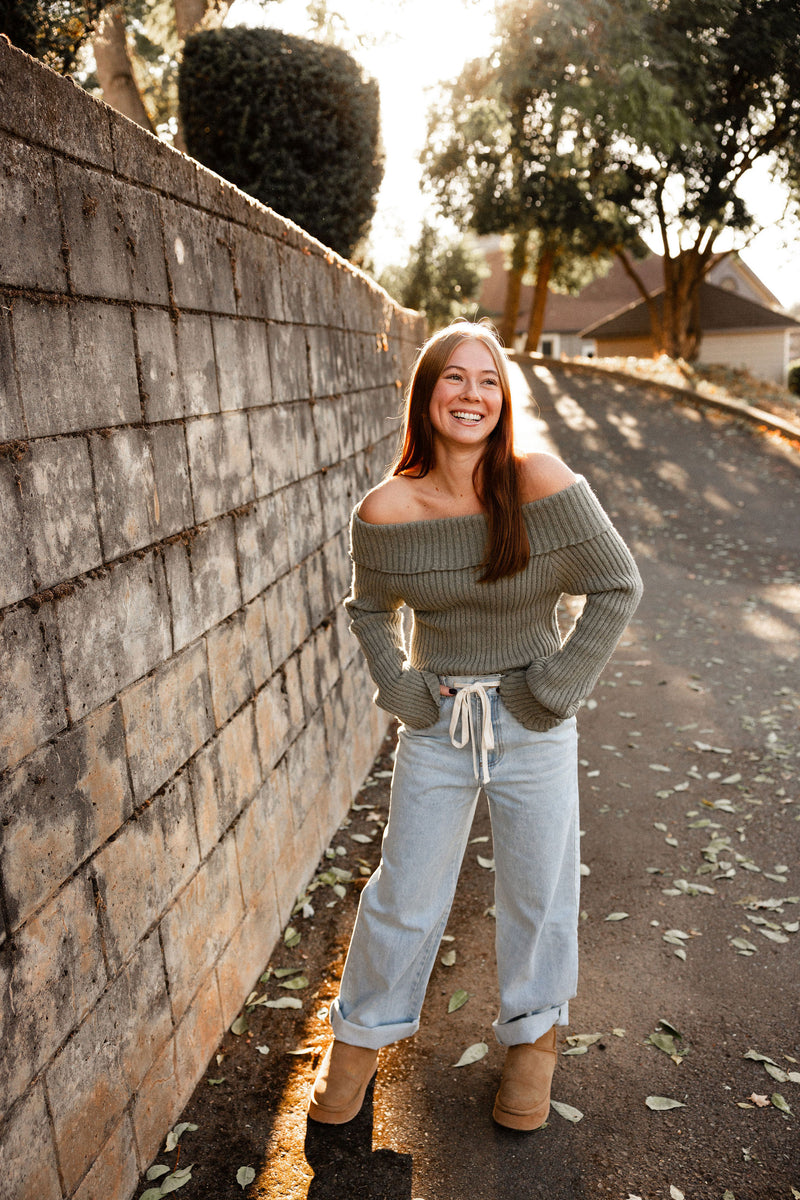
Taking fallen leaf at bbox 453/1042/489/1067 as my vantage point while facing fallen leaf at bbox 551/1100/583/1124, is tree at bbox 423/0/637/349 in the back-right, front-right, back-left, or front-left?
back-left

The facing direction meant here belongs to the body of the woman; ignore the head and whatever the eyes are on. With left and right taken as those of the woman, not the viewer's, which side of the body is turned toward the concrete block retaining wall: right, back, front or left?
right

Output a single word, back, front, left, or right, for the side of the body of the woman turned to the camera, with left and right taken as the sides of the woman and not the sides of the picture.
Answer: front

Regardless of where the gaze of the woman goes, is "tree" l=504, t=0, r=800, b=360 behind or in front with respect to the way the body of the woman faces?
behind

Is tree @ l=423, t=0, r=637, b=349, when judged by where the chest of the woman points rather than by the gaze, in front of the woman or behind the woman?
behind

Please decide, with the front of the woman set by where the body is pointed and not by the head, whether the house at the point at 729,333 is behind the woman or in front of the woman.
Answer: behind

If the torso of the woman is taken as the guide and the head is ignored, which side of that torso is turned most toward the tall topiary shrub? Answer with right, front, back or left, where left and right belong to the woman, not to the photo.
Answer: back
